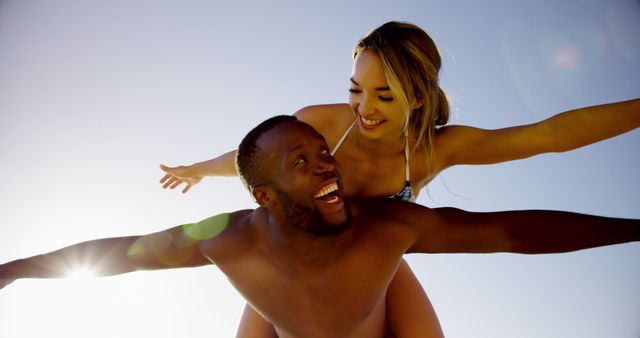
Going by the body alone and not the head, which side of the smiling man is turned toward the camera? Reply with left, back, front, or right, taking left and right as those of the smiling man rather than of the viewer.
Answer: front

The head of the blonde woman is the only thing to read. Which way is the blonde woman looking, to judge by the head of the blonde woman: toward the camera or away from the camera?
toward the camera
